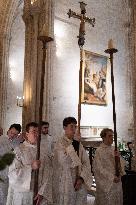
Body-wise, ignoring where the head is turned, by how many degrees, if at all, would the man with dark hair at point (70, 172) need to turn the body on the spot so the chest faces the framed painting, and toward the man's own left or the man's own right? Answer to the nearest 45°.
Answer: approximately 135° to the man's own left

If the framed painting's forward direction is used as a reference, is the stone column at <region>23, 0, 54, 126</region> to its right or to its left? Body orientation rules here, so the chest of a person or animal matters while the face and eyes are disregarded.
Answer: on its right

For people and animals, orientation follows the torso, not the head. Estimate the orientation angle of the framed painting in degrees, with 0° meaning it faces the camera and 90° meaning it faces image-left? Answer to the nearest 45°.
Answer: approximately 315°

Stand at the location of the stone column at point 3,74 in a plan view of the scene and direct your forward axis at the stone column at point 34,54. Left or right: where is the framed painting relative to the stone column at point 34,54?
left

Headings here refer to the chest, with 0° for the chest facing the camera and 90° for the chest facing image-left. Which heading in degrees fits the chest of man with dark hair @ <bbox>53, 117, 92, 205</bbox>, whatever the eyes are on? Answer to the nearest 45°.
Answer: approximately 315°
